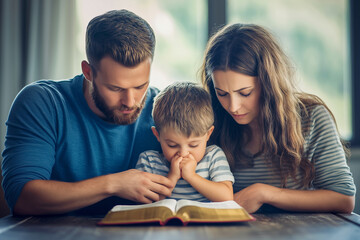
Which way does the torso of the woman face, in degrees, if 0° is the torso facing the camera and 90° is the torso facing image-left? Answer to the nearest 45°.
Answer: approximately 45°

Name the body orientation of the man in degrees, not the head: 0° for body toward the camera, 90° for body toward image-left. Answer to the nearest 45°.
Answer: approximately 315°

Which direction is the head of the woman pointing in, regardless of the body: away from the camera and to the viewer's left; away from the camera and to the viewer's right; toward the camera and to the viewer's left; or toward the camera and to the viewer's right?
toward the camera and to the viewer's left
